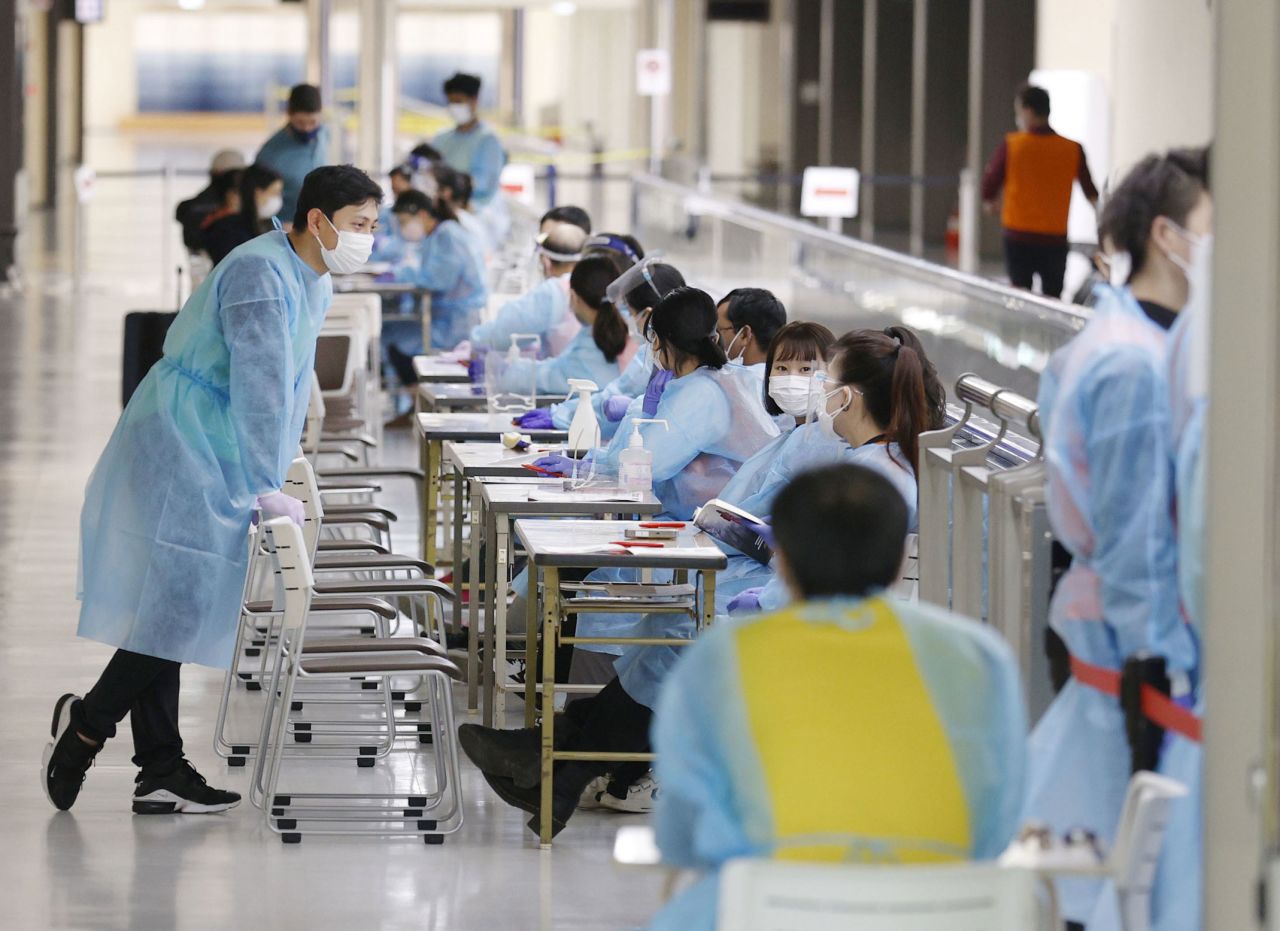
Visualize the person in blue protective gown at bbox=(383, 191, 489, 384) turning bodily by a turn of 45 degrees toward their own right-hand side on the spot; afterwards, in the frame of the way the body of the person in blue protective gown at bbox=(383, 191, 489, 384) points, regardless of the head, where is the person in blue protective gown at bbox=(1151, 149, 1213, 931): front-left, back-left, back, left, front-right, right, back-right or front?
back-left

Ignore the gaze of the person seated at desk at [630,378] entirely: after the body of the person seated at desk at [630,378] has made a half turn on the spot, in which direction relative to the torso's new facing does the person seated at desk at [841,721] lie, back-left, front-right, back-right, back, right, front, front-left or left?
right

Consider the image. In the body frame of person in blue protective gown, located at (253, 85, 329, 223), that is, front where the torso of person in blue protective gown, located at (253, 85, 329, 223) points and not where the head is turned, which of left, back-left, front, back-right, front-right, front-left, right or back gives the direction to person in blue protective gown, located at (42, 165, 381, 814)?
front

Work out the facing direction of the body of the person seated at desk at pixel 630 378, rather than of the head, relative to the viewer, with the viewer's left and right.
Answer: facing to the left of the viewer

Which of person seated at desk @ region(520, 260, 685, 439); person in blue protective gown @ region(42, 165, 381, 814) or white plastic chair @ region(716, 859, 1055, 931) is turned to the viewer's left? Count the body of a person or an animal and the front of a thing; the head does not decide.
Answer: the person seated at desk

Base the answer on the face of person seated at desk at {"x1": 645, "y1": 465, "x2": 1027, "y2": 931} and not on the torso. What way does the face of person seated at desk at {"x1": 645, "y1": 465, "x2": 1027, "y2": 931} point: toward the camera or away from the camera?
away from the camera

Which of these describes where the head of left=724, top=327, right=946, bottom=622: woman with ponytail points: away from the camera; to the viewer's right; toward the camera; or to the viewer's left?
to the viewer's left

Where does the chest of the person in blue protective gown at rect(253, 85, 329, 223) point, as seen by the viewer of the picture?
toward the camera

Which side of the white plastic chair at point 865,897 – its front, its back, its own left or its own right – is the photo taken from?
back

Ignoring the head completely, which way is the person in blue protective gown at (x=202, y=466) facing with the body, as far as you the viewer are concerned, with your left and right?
facing to the right of the viewer

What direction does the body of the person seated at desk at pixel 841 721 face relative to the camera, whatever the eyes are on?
away from the camera

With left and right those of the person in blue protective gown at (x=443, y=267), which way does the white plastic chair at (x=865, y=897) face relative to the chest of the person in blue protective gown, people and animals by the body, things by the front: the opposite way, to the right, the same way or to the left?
to the right
